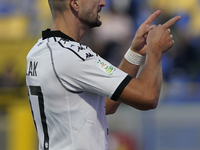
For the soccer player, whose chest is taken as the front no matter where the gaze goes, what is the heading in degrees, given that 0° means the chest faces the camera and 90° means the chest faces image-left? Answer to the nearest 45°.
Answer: approximately 270°

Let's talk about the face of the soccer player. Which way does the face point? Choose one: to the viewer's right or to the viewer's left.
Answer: to the viewer's right
